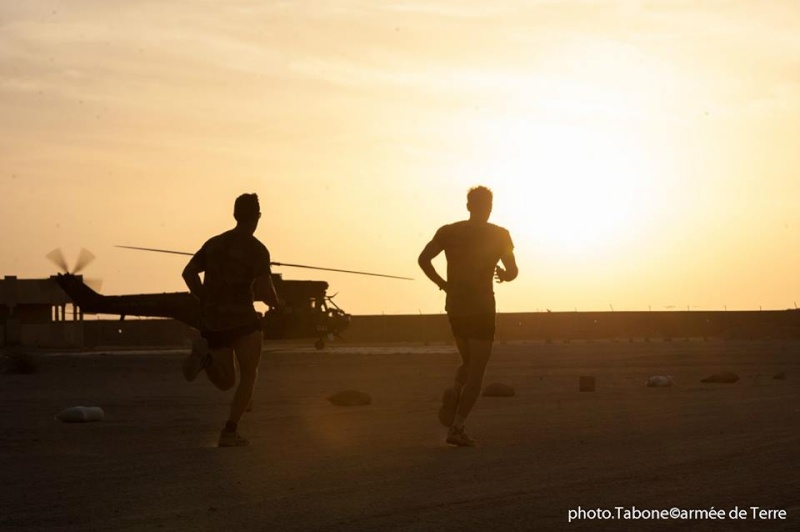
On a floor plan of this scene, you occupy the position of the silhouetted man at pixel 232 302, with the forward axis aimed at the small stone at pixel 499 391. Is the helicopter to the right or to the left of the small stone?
left

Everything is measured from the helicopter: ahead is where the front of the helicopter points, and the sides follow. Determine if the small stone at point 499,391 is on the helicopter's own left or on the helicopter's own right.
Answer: on the helicopter's own right

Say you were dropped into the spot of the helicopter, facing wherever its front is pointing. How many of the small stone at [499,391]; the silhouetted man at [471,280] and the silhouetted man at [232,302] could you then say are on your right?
3

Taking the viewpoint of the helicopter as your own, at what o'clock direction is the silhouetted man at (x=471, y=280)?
The silhouetted man is roughly at 3 o'clock from the helicopter.

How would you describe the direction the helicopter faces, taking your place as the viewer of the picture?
facing to the right of the viewer

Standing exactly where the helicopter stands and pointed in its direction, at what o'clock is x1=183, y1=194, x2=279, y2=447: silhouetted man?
The silhouetted man is roughly at 3 o'clock from the helicopter.
